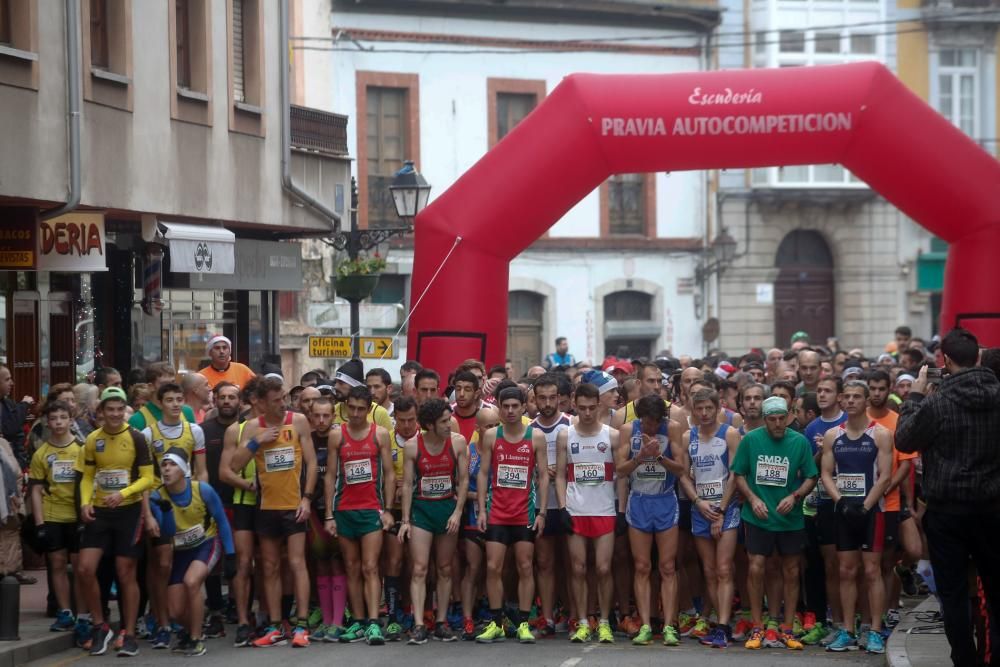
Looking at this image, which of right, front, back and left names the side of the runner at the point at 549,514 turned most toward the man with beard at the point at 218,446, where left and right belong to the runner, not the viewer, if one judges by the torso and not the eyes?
right

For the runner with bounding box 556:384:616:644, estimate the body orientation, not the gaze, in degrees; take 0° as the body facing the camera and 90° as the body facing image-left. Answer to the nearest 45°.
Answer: approximately 0°

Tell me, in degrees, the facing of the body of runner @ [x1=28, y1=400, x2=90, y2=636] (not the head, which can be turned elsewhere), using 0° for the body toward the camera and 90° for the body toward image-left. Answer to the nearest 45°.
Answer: approximately 0°

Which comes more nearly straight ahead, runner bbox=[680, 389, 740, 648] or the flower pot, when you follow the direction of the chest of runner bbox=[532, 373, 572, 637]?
the runner
